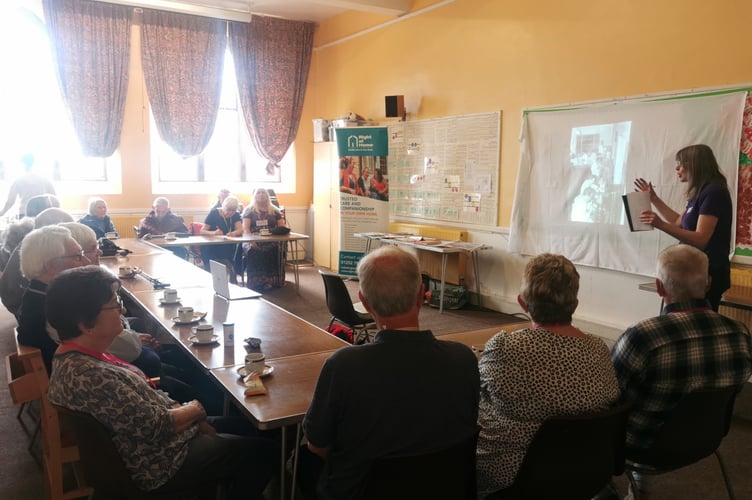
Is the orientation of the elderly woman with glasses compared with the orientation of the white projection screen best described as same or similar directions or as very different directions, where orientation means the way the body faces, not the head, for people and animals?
very different directions

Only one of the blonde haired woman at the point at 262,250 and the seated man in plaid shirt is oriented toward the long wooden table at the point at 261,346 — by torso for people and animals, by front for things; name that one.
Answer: the blonde haired woman

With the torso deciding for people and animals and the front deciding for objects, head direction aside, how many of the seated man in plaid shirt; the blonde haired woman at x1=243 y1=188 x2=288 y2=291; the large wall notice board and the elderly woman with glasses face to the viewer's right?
1

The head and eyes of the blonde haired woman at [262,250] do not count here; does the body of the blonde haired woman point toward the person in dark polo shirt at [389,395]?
yes

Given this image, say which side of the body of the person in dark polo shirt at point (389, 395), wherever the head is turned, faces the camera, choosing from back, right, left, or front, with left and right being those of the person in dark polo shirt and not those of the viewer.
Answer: back

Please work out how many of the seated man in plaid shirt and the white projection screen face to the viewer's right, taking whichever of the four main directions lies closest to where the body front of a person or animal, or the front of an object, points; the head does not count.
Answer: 0

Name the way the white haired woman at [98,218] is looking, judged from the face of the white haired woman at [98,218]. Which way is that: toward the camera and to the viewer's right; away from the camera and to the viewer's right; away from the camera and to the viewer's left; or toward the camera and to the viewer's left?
toward the camera and to the viewer's right

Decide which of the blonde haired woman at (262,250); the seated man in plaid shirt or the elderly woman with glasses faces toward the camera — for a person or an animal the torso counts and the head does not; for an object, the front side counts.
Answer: the blonde haired woman

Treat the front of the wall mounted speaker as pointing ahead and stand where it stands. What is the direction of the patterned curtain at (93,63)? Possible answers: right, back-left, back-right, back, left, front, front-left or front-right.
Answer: front-right

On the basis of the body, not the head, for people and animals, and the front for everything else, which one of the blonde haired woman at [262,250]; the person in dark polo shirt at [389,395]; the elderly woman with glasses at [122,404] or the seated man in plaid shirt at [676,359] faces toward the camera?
the blonde haired woman

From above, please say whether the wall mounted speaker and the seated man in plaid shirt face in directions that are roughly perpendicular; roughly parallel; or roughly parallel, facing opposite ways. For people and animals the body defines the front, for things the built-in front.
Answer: roughly parallel, facing opposite ways

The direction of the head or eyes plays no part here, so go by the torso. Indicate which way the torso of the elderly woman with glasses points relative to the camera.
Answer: to the viewer's right

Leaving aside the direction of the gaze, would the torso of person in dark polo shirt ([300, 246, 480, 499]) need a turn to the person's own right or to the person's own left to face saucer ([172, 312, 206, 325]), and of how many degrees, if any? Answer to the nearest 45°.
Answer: approximately 45° to the person's own left

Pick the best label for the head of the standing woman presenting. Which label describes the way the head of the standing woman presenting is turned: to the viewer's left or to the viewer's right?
to the viewer's left

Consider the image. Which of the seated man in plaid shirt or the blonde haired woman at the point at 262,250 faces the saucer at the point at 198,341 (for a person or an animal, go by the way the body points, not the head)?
the blonde haired woman

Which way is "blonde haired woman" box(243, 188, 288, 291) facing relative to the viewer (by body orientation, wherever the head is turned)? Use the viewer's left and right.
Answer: facing the viewer

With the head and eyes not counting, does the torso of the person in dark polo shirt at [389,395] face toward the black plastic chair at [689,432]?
no

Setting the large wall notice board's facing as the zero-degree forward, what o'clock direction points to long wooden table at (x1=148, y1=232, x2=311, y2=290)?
The long wooden table is roughly at 1 o'clock from the large wall notice board.

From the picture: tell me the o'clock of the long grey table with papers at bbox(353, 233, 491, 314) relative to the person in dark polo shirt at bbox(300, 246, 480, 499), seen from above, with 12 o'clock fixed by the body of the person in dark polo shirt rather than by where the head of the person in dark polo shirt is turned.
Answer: The long grey table with papers is roughly at 12 o'clock from the person in dark polo shirt.

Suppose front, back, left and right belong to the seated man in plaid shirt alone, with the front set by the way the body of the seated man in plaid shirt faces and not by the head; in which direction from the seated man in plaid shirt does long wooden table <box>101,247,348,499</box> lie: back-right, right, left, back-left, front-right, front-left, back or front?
left

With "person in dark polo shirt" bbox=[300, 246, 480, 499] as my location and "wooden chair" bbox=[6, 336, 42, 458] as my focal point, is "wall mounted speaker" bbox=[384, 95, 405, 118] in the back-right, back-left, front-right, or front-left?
front-right

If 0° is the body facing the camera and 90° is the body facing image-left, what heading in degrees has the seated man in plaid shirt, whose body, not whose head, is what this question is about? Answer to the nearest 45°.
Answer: approximately 180°
